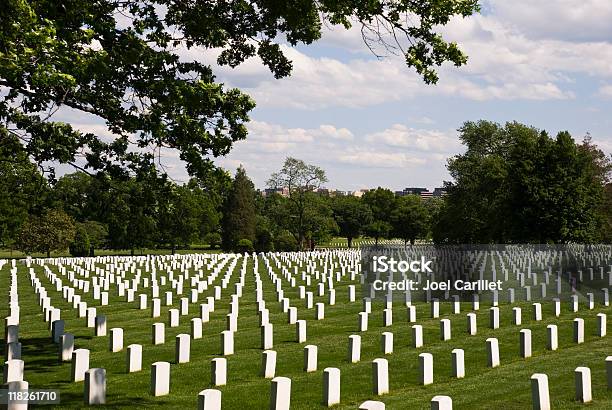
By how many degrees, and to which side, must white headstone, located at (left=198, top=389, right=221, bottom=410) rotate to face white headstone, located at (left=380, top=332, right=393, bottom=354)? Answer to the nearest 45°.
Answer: approximately 135° to its left

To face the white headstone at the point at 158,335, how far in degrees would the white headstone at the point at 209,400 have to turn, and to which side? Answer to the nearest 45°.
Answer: approximately 180°

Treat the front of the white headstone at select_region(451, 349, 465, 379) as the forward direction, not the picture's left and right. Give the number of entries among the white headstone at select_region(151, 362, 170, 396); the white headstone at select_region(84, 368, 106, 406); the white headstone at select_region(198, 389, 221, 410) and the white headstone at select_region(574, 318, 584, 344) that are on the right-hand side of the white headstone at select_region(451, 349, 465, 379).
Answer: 3

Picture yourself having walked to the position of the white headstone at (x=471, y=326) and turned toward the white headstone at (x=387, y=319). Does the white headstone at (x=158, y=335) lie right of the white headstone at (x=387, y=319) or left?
left

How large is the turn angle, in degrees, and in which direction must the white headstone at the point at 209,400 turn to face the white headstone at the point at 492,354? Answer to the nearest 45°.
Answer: approximately 135° to its left

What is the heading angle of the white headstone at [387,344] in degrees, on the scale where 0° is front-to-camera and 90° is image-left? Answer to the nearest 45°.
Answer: approximately 315°

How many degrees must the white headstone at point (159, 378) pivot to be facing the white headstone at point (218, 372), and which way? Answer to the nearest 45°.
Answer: approximately 90° to its left

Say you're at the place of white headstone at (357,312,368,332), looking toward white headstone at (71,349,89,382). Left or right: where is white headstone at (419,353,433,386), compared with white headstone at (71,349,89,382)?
left

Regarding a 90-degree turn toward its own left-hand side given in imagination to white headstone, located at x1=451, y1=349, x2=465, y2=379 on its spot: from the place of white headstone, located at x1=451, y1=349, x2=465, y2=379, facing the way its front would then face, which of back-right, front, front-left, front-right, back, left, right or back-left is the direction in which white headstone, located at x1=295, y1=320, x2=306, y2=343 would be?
left

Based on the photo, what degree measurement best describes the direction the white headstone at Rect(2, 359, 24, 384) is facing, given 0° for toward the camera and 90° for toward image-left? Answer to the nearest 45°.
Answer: approximately 315°

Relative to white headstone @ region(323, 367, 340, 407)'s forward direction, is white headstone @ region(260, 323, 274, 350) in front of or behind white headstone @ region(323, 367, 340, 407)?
behind

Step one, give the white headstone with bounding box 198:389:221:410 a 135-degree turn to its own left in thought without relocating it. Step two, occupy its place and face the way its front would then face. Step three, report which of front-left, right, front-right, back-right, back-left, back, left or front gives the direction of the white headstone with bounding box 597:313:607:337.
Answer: front

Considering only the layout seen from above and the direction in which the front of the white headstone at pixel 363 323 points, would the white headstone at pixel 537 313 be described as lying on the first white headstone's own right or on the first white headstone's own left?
on the first white headstone's own left
